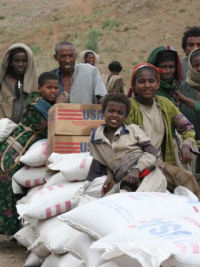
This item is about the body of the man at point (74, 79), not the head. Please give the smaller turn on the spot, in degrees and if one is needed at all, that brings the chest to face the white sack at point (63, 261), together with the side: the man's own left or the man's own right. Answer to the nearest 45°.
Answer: approximately 45° to the man's own left

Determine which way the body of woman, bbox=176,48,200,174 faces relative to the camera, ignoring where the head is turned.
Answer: toward the camera

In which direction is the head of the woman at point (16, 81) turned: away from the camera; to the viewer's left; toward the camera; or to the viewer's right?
toward the camera

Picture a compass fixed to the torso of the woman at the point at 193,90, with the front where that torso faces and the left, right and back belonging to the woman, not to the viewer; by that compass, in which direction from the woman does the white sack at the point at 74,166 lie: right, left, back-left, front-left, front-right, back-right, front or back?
front-right

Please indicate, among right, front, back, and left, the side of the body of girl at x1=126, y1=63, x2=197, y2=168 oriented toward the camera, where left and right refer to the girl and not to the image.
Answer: front

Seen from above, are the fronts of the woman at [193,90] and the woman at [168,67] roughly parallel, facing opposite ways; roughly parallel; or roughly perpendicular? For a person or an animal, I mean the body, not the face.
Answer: roughly parallel

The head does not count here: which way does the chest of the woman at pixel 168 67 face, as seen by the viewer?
toward the camera

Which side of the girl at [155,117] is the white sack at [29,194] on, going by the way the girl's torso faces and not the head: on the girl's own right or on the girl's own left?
on the girl's own right

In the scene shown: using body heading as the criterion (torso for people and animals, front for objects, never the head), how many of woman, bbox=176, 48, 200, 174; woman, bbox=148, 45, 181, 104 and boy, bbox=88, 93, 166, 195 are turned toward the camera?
3

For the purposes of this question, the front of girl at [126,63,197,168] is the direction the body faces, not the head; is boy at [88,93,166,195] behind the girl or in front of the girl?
in front

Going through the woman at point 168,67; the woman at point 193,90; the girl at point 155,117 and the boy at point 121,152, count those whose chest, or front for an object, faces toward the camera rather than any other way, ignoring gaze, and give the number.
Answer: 4

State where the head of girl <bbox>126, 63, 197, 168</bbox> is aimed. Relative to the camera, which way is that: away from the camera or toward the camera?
toward the camera

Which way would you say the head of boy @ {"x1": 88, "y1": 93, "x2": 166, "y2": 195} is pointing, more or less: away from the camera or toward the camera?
toward the camera
